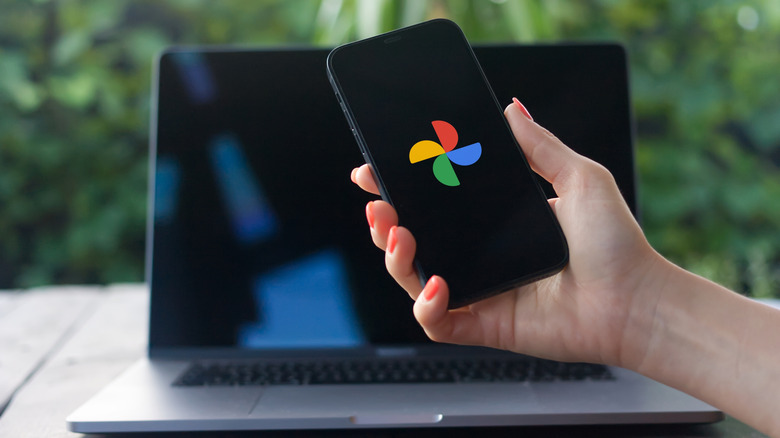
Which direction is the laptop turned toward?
toward the camera
